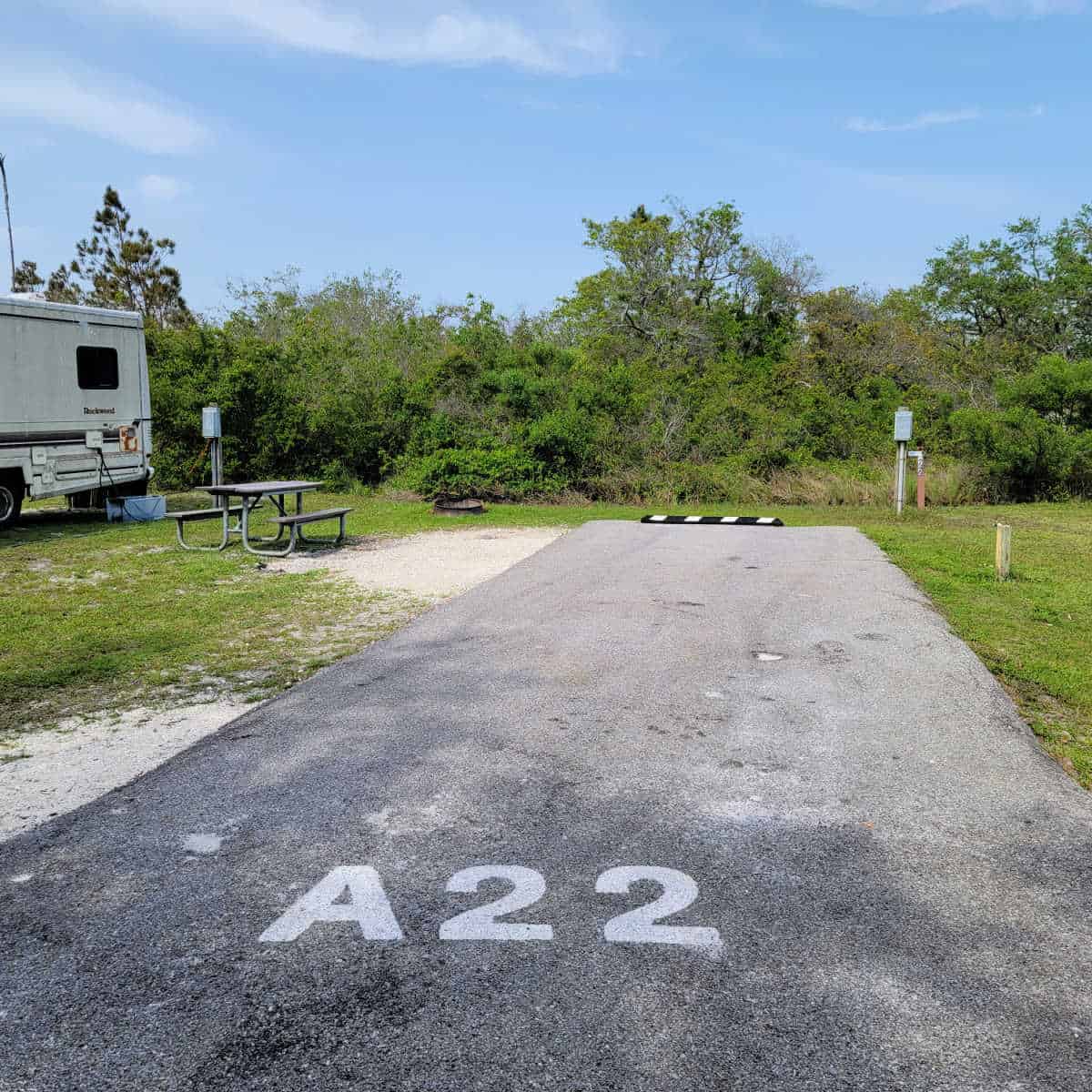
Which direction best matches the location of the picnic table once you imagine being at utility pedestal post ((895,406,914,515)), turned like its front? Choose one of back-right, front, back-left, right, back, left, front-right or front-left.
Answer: front-right

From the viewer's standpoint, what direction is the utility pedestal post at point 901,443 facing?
toward the camera

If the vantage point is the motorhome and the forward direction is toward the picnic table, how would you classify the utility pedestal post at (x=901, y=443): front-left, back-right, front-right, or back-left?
front-left

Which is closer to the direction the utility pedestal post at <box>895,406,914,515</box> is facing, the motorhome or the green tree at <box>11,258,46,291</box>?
the motorhome

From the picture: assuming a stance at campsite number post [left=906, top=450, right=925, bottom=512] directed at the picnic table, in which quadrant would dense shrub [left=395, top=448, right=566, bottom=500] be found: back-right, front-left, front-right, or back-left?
front-right

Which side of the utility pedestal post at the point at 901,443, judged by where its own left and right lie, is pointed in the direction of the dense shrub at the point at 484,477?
right

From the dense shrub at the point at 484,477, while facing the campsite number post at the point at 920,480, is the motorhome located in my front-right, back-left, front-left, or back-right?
back-right

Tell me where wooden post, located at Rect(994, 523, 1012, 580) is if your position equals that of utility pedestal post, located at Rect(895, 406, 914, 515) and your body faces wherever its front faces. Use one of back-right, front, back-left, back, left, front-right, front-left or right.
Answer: front
